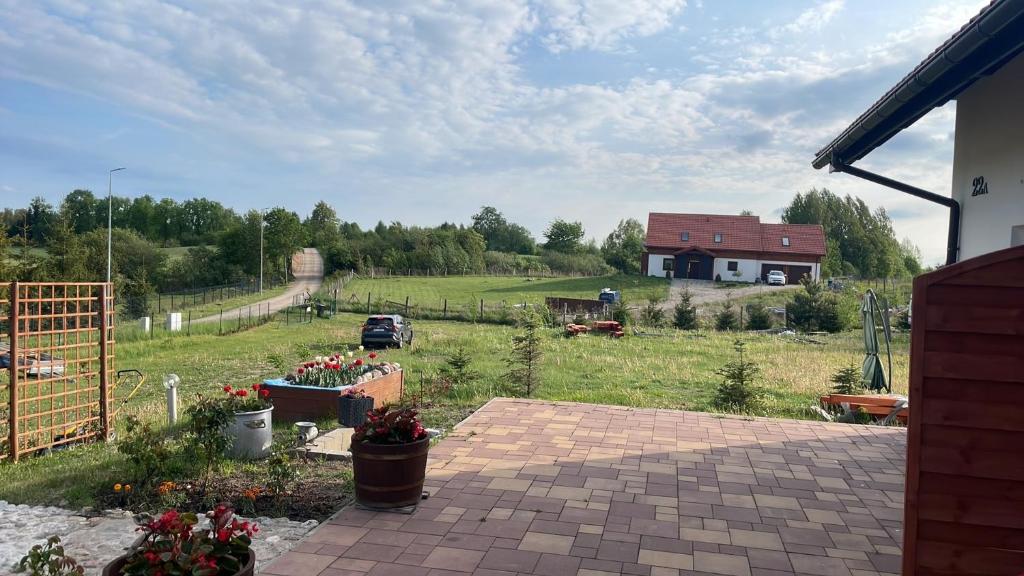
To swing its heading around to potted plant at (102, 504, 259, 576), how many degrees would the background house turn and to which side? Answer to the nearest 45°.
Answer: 0° — it already faces it

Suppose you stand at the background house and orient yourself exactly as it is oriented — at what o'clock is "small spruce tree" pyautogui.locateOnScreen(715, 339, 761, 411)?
The small spruce tree is roughly at 12 o'clock from the background house.

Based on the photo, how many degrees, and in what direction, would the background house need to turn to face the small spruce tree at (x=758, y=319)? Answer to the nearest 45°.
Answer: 0° — it already faces it

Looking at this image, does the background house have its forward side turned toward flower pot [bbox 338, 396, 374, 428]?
yes

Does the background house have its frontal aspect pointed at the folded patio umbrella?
yes

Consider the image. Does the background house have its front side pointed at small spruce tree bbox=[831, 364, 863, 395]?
yes

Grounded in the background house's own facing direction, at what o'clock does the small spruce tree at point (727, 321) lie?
The small spruce tree is roughly at 12 o'clock from the background house.

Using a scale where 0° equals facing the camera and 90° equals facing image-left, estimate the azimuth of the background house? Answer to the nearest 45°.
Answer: approximately 0°

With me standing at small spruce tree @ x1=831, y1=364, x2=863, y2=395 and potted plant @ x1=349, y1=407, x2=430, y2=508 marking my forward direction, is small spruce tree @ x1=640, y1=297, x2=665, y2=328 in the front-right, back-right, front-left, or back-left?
back-right

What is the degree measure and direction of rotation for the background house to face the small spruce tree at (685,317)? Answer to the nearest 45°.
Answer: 0° — it already faces it
